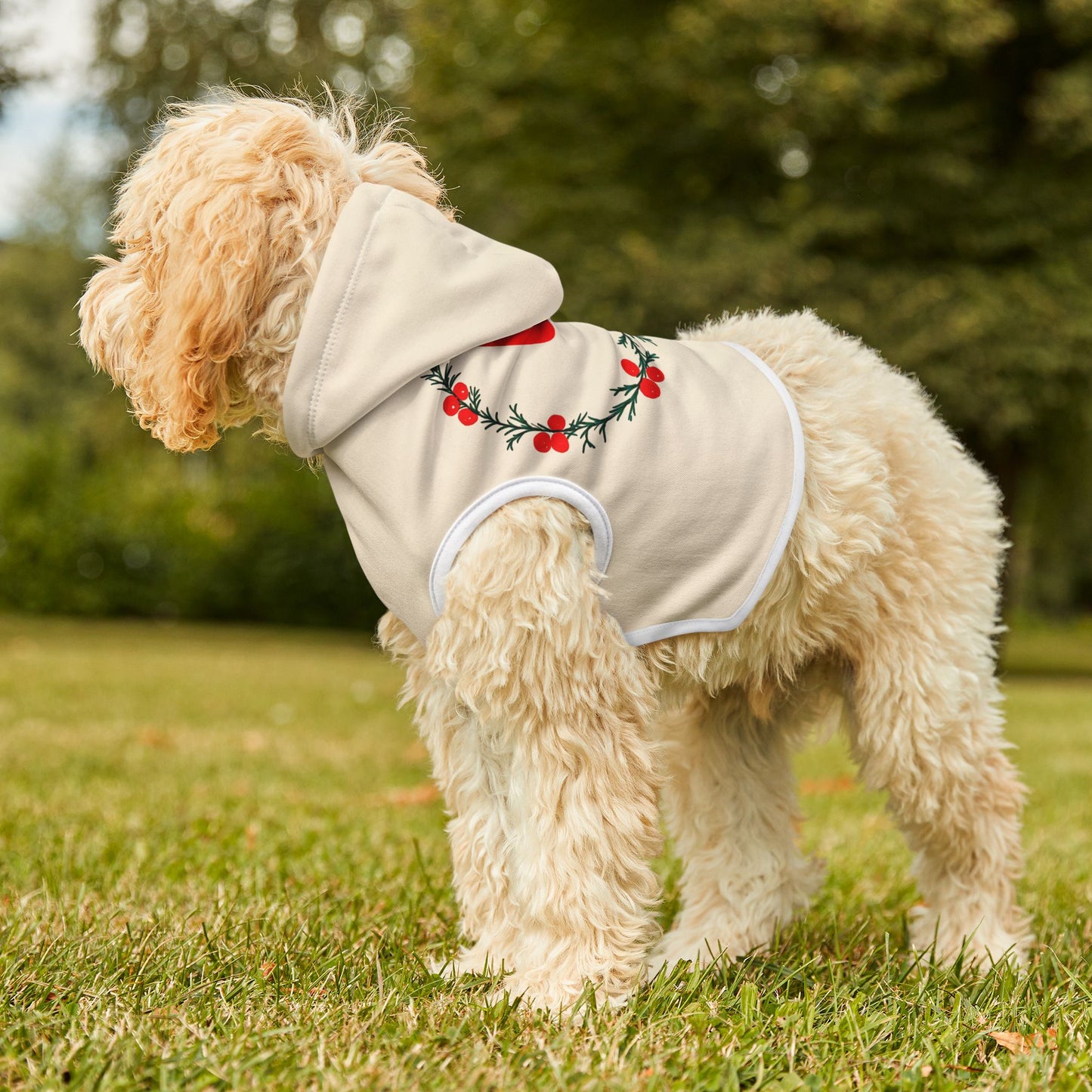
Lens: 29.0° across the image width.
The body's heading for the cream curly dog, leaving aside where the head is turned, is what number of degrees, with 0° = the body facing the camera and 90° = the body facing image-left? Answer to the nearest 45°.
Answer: approximately 90°
